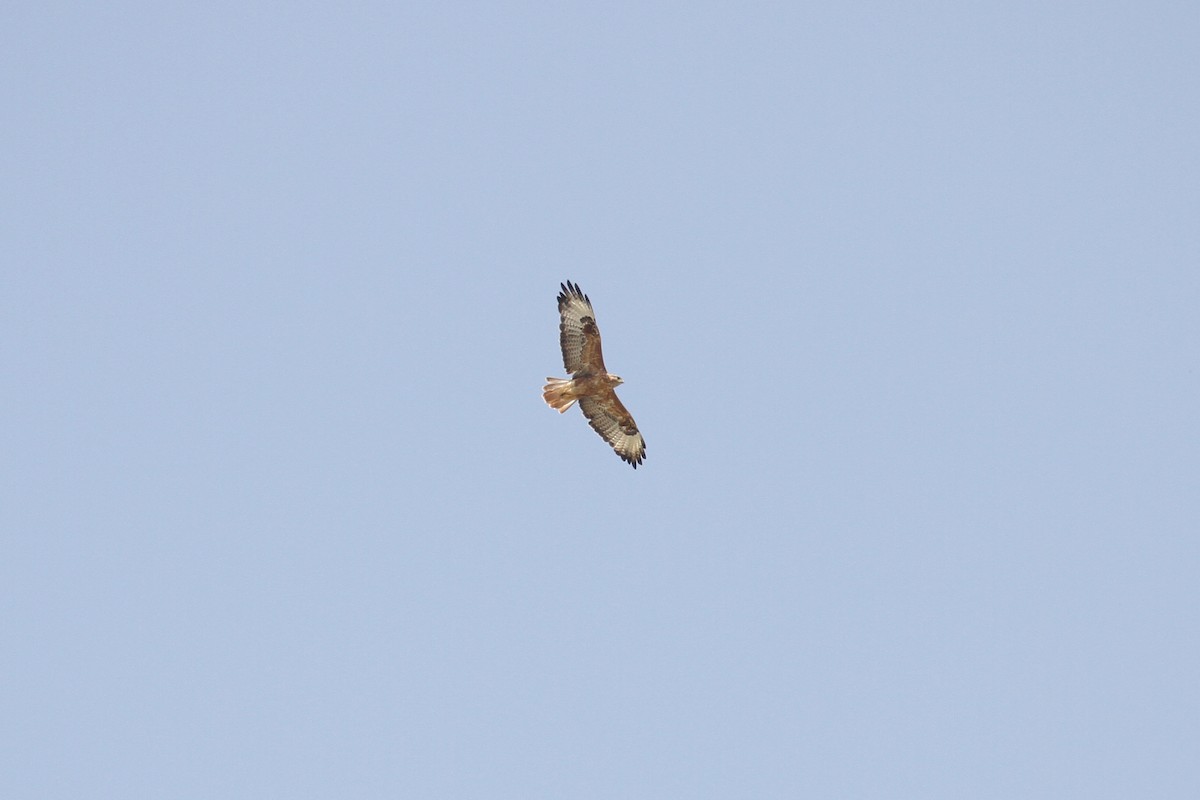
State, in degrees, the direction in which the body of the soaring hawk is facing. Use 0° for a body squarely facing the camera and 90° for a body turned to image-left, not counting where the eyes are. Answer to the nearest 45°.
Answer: approximately 270°
